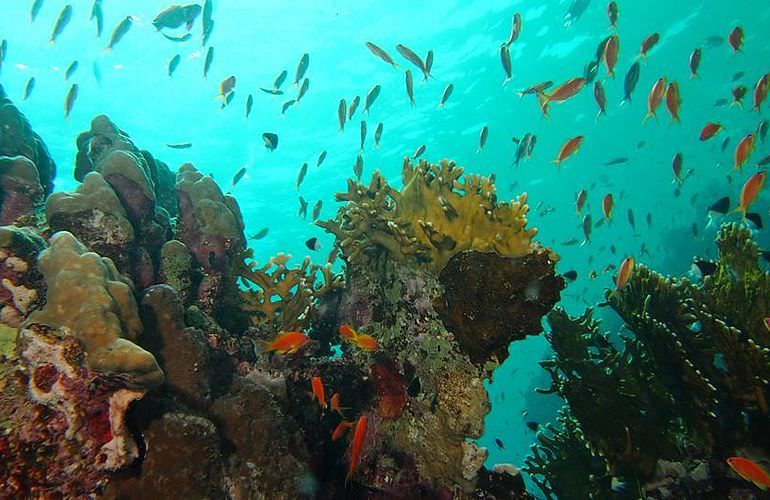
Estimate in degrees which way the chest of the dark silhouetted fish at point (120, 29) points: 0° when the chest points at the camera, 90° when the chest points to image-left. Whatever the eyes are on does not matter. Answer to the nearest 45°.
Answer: approximately 270°

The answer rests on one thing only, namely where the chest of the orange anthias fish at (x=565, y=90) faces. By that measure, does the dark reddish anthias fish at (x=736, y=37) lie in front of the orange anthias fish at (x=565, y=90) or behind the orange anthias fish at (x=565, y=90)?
in front

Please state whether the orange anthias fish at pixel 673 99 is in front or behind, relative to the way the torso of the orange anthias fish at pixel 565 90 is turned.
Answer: in front

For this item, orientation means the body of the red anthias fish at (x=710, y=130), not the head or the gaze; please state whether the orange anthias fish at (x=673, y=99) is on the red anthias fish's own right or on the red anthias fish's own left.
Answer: on the red anthias fish's own right
